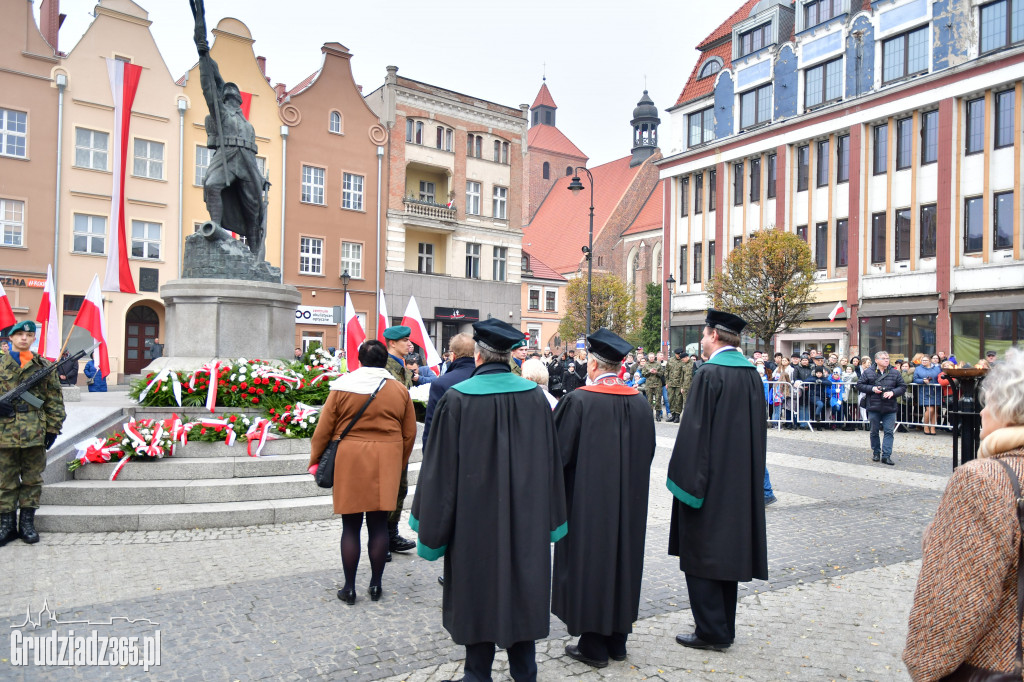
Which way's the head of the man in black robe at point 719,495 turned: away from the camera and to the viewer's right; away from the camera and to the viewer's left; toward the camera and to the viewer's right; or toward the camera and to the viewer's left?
away from the camera and to the viewer's left

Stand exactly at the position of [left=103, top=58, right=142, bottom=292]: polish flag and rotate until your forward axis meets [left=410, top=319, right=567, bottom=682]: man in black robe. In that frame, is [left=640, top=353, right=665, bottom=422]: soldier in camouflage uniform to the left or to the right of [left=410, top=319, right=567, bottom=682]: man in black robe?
left

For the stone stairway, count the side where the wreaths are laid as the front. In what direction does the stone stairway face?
toward the camera

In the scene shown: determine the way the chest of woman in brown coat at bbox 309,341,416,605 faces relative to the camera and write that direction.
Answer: away from the camera

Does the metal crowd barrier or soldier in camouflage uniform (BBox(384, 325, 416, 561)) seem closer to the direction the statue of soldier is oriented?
the soldier in camouflage uniform

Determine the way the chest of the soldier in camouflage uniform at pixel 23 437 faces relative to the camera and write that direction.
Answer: toward the camera

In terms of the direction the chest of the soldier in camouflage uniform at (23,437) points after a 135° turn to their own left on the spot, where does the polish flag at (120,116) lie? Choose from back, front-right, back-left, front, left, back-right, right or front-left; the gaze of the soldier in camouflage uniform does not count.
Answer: front-left

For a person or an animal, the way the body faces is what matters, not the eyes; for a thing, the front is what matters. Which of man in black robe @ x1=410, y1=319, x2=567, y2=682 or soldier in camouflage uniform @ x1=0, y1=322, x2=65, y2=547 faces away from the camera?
the man in black robe

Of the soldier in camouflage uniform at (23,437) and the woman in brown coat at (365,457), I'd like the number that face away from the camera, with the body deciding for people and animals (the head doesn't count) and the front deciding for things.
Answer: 1

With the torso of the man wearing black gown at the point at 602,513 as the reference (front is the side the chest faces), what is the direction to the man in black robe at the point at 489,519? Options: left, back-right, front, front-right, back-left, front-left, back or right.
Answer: left

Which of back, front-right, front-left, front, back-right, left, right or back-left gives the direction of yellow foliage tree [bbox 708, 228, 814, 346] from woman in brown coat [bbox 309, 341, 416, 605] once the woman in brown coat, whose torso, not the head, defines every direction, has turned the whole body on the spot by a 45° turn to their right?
front

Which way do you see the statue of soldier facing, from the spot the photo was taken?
facing the viewer

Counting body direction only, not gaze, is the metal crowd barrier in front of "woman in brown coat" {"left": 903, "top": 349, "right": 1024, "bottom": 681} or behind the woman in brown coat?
in front

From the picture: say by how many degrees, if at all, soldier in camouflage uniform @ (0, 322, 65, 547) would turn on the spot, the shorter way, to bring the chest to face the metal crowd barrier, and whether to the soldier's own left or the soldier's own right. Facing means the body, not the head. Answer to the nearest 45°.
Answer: approximately 90° to the soldier's own left

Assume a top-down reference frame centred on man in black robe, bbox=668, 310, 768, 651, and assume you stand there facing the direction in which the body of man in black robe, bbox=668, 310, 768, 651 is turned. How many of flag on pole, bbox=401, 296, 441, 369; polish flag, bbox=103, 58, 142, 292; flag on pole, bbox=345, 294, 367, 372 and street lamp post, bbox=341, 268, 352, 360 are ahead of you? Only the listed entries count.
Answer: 4

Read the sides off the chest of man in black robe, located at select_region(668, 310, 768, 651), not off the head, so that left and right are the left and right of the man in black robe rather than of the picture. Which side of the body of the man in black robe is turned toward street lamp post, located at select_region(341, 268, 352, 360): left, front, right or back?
front

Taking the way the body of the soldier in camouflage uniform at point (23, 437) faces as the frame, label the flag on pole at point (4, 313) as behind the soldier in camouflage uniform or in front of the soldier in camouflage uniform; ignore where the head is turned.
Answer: behind

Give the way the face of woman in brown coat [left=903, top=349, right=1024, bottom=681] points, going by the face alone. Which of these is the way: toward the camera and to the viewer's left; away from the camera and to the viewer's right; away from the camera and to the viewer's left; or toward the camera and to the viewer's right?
away from the camera and to the viewer's left

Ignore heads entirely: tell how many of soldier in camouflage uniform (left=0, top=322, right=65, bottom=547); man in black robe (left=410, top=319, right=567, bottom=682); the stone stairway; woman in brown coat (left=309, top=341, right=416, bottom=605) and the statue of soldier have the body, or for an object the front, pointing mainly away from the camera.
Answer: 2

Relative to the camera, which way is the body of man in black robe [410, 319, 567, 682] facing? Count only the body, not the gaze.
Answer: away from the camera

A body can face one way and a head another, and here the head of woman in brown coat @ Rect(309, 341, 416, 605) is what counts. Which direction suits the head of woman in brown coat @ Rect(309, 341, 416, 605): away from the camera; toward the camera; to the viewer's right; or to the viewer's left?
away from the camera
